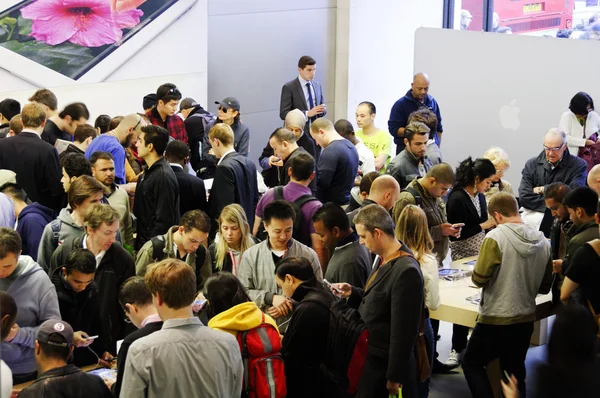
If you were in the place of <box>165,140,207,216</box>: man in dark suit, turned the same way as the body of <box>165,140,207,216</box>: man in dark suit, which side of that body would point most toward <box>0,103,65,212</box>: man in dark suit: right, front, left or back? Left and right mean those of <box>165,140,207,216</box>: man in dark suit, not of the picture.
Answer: left

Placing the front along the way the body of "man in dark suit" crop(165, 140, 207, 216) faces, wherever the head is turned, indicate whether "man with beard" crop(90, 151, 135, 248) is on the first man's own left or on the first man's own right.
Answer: on the first man's own left

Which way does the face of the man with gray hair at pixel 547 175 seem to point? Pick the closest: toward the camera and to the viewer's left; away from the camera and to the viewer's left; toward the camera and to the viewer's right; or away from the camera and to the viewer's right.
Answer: toward the camera and to the viewer's left

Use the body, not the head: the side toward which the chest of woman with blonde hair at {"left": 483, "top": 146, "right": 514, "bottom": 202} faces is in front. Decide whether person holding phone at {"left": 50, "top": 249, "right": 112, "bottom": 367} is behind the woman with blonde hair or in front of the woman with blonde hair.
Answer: in front

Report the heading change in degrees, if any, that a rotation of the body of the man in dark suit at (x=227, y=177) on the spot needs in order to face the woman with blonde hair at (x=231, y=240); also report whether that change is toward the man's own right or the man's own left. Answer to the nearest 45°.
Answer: approximately 135° to the man's own left

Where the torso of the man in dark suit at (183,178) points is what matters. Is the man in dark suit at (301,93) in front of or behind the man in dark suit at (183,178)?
in front

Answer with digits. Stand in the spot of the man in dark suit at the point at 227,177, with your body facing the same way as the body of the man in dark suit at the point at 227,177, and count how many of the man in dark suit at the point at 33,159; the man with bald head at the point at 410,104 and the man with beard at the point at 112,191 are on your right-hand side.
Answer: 1

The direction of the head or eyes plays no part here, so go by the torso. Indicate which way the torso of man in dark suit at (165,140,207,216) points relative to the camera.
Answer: away from the camera

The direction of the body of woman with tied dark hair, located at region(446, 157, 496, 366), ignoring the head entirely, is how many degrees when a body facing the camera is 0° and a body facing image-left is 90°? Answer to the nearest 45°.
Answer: approximately 315°
